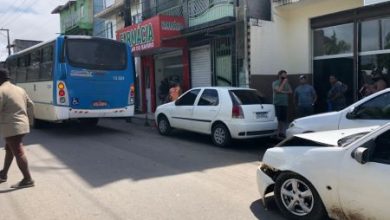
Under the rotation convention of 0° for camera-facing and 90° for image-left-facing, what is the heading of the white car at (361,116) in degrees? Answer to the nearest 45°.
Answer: approximately 90°

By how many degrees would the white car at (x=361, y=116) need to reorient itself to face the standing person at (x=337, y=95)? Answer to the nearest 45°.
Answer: approximately 90° to its right

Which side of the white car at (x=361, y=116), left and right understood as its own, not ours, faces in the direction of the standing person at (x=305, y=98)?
right

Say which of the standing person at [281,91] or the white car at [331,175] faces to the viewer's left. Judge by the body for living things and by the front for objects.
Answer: the white car

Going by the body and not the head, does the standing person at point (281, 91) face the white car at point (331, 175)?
yes

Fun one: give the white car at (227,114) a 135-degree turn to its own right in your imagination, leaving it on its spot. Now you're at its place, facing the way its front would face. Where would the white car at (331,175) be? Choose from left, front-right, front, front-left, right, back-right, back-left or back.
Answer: right

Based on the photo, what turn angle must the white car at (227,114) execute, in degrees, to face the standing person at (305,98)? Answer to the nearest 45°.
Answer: approximately 90° to its right

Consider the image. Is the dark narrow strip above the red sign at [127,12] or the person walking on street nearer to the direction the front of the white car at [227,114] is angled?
the dark narrow strip above the red sign

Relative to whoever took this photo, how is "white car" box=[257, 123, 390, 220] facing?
facing to the left of the viewer

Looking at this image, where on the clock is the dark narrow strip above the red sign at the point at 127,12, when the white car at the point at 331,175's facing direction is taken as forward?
The dark narrow strip above the red sign is roughly at 2 o'clock from the white car.

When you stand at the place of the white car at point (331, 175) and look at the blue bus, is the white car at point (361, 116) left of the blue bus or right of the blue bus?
right

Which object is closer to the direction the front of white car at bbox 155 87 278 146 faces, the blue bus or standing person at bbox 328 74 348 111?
the blue bus

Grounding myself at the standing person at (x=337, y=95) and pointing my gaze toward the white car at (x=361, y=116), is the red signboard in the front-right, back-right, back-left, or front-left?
back-right
